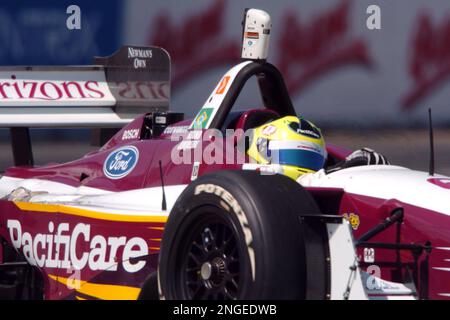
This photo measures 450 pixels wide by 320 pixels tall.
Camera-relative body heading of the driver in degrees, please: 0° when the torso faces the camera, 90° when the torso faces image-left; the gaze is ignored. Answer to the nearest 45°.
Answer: approximately 315°

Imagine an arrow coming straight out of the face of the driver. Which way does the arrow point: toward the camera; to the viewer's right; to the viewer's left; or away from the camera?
to the viewer's right

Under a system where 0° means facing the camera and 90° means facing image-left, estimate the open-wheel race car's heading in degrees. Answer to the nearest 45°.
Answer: approximately 315°
